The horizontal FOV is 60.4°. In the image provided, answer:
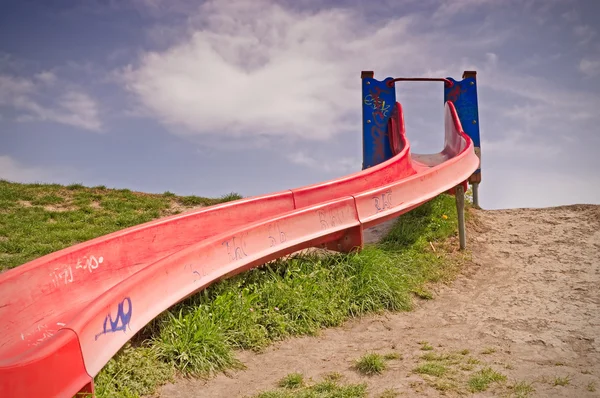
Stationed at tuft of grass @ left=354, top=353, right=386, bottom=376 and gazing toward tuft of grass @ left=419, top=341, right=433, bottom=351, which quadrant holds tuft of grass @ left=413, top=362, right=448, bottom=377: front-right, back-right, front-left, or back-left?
front-right

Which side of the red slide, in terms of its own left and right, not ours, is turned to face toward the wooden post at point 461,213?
back

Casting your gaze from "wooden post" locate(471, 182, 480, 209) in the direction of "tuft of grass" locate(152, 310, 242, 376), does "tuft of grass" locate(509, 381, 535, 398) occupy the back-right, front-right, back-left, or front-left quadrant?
front-left

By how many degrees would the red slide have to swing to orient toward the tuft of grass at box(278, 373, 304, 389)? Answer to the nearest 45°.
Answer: approximately 90° to its left

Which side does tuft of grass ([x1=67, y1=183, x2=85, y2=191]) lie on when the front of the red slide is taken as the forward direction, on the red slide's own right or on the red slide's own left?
on the red slide's own right

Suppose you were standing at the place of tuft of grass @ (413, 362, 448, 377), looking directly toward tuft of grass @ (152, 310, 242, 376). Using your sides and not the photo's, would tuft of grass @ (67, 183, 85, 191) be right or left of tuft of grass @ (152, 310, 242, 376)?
right

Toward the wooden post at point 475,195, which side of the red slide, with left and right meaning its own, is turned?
back

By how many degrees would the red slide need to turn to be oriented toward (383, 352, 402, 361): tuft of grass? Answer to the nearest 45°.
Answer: approximately 135° to its left

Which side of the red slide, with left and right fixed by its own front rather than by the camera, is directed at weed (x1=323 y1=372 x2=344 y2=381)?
left

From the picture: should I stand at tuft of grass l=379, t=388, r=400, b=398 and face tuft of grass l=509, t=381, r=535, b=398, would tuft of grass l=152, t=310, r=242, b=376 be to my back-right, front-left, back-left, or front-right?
back-left

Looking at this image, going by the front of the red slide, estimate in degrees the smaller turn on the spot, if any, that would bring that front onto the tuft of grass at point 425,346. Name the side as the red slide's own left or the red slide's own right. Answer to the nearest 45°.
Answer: approximately 135° to the red slide's own left

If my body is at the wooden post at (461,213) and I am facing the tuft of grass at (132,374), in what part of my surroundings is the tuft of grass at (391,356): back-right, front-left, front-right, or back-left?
front-left

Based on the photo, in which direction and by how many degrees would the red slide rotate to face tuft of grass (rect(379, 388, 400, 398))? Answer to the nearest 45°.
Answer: approximately 90° to its left
